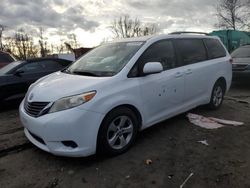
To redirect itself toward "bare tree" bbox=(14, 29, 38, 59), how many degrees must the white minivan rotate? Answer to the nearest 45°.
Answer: approximately 135° to its right

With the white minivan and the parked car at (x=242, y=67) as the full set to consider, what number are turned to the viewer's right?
0

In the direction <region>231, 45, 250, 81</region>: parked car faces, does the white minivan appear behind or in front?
in front

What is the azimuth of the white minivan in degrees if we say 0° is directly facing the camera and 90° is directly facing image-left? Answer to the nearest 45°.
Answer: approximately 45°

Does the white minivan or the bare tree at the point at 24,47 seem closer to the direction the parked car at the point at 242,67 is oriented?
the white minivan

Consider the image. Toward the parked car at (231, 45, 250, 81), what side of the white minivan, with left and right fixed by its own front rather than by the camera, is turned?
back

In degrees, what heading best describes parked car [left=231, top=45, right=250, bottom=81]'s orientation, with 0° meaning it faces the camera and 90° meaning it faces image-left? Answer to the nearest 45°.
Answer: approximately 0°
